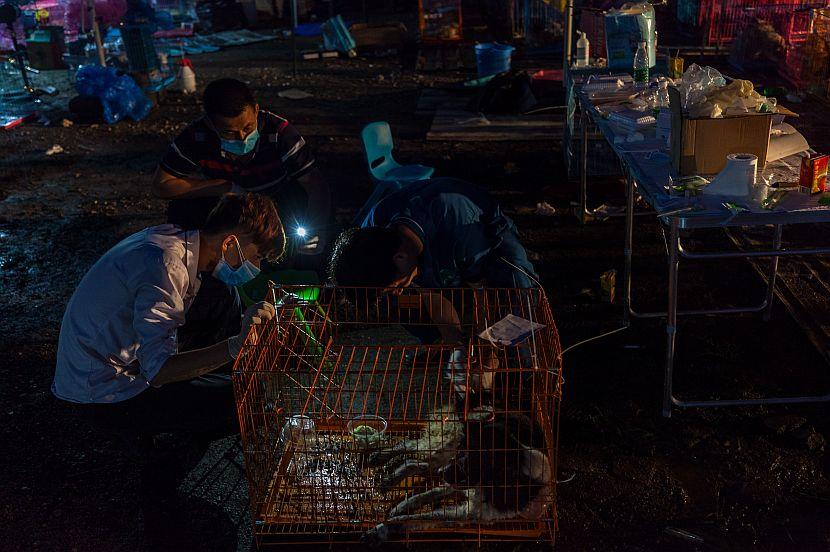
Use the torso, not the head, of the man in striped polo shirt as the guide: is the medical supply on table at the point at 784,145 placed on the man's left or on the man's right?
on the man's left

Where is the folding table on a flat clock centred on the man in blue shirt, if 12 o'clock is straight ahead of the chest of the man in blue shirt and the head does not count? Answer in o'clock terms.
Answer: The folding table is roughly at 8 o'clock from the man in blue shirt.

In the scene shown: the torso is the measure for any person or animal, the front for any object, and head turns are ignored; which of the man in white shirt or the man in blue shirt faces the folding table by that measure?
the man in white shirt

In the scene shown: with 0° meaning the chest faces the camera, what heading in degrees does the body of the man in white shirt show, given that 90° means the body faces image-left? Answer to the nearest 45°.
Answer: approximately 270°

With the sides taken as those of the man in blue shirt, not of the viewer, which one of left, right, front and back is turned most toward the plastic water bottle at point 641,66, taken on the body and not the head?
back

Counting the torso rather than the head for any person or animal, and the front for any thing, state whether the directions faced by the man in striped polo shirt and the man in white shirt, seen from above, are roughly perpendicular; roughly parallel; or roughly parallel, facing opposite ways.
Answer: roughly perpendicular

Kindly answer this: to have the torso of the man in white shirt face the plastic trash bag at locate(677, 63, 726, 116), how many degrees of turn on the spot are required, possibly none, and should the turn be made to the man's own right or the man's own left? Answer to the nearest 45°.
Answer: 0° — they already face it

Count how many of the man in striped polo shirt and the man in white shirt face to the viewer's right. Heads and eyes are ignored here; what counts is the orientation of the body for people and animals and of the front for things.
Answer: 1

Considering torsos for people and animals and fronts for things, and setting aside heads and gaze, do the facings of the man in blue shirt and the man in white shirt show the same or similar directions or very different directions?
very different directions

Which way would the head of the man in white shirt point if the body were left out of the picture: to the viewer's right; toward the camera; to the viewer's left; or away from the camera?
to the viewer's right
